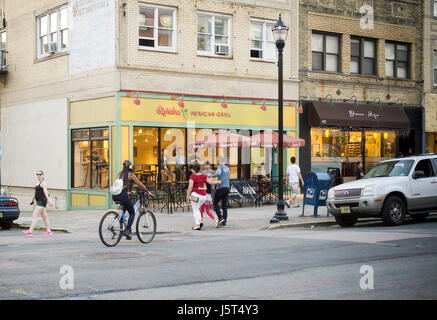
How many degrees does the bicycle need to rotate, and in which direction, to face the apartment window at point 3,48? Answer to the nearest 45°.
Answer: approximately 45° to its left

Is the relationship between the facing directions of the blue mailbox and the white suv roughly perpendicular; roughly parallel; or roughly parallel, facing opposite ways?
roughly perpendicular

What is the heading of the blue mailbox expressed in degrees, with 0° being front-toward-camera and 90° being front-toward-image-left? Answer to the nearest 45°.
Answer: approximately 315°
